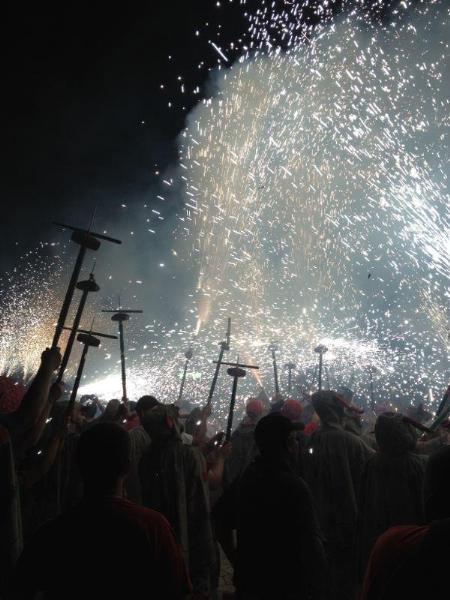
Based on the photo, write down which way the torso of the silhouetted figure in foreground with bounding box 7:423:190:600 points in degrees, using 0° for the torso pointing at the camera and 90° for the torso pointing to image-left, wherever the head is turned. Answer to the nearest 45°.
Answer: approximately 180°

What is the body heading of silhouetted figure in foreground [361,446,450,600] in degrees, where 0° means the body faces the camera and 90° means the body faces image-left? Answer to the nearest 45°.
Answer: approximately 180°

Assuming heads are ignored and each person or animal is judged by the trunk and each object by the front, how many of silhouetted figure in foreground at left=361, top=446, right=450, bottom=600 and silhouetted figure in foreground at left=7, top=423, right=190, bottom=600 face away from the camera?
2

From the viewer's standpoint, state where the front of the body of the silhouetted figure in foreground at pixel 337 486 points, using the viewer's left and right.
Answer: facing away from the viewer and to the right of the viewer

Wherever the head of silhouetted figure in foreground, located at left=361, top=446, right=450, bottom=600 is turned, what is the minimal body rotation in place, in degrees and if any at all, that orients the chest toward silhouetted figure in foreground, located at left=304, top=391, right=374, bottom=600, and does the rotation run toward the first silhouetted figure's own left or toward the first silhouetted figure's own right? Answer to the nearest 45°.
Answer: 0° — they already face them

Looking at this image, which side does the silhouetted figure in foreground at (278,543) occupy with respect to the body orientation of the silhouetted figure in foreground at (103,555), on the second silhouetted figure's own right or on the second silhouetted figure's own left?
on the second silhouetted figure's own right

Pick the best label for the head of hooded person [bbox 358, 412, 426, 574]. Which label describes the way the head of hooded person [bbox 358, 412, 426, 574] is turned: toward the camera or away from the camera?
away from the camera

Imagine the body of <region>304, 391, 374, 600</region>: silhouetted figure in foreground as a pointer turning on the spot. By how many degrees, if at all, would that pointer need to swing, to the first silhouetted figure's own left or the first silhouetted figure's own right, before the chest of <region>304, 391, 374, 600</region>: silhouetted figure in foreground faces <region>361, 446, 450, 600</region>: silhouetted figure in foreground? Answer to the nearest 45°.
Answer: approximately 135° to the first silhouetted figure's own right

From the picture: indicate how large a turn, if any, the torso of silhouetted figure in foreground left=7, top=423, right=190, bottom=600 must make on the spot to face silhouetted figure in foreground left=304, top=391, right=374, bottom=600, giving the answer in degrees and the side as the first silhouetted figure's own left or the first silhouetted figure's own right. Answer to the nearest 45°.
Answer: approximately 45° to the first silhouetted figure's own right

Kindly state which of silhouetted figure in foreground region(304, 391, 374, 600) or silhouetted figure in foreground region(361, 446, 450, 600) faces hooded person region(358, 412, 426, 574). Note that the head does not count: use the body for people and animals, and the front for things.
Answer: silhouetted figure in foreground region(361, 446, 450, 600)
